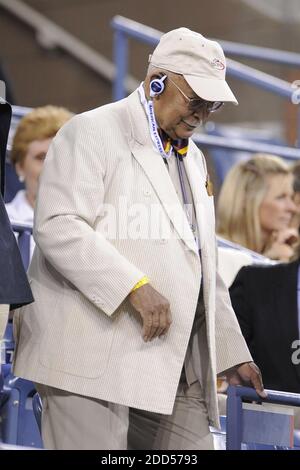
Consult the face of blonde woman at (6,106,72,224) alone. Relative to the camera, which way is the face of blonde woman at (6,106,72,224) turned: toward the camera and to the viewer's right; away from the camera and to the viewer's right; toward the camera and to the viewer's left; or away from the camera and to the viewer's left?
toward the camera and to the viewer's right

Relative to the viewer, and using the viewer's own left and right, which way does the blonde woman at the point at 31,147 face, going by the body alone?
facing the viewer and to the right of the viewer

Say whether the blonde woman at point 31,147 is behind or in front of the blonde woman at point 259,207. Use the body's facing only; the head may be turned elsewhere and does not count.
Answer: behind

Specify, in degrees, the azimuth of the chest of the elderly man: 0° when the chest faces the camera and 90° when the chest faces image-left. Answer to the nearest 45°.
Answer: approximately 315°

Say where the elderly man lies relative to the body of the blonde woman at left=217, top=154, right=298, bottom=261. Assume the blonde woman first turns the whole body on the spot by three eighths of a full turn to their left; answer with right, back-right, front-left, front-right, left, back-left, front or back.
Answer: back-left

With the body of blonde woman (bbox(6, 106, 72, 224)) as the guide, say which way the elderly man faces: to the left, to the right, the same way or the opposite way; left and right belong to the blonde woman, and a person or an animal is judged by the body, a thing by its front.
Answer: the same way

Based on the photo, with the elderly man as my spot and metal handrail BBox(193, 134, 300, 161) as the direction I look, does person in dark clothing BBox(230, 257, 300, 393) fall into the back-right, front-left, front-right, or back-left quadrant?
front-right

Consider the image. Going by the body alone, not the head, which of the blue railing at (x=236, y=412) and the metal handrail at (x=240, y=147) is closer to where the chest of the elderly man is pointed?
the blue railing

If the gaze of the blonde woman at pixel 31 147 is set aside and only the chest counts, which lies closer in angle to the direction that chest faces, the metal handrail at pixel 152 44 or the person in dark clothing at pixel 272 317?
the person in dark clothing

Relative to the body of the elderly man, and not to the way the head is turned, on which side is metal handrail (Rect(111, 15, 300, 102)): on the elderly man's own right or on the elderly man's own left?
on the elderly man's own left
